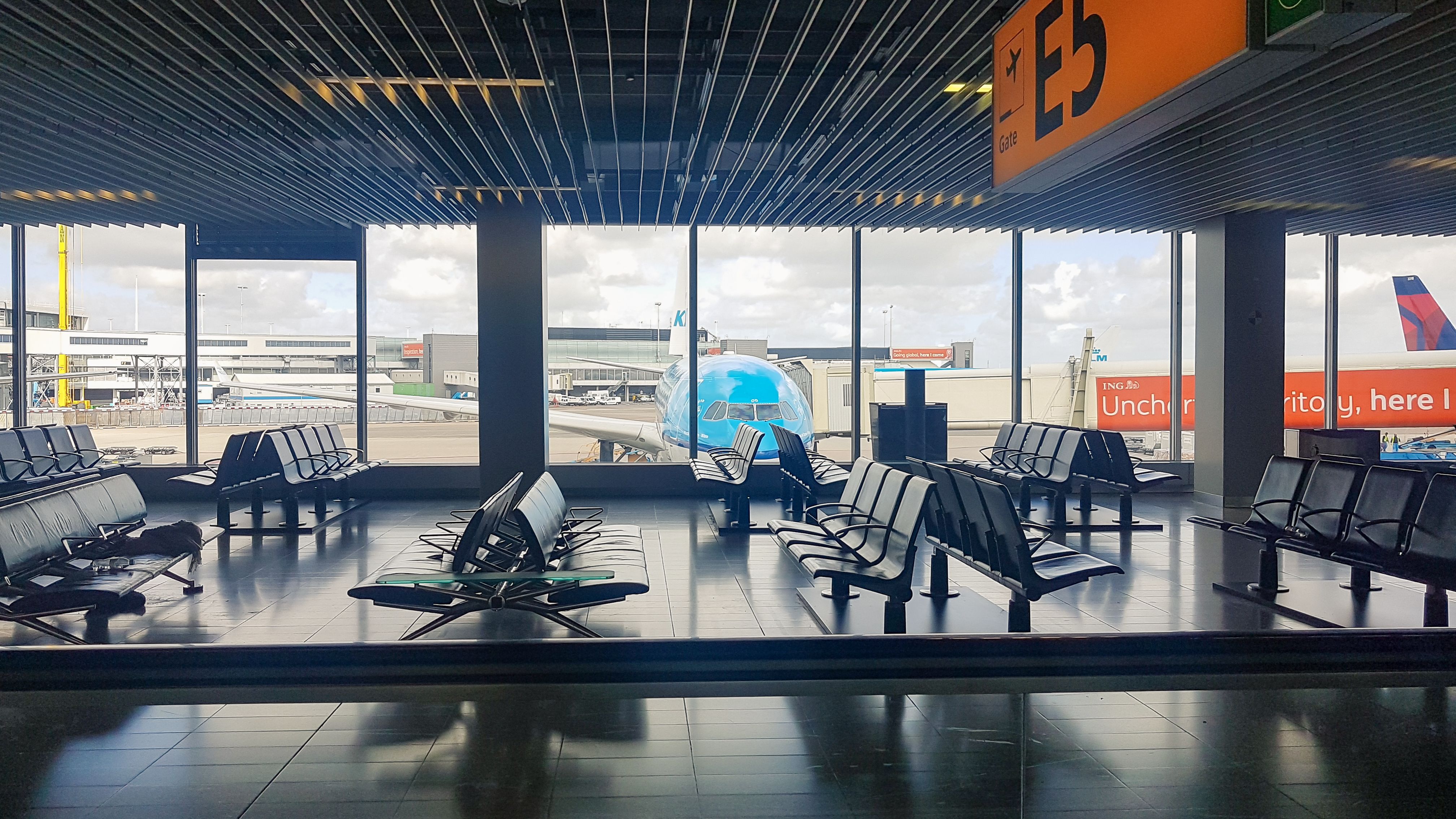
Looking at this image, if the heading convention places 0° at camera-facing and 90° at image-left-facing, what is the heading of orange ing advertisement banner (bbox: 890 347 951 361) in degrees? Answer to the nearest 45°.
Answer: approximately 0°

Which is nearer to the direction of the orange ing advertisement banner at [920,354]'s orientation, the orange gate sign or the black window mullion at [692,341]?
the orange gate sign

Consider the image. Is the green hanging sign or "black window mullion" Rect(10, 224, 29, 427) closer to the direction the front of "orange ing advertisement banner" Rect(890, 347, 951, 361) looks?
the green hanging sign

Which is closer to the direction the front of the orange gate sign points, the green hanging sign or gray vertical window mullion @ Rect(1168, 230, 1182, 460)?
the green hanging sign

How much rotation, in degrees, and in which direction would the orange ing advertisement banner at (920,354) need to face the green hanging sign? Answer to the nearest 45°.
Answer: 0° — it already faces it

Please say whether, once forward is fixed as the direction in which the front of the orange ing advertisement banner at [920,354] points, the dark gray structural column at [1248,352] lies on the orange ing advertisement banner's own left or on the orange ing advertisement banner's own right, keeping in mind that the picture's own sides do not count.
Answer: on the orange ing advertisement banner's own left

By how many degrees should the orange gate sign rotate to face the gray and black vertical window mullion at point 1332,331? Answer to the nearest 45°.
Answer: approximately 135° to its right
